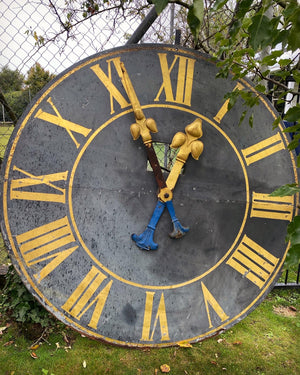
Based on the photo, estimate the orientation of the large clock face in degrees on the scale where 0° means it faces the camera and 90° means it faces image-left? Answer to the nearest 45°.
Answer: approximately 0°
